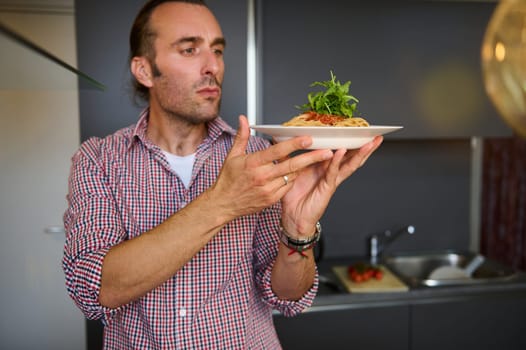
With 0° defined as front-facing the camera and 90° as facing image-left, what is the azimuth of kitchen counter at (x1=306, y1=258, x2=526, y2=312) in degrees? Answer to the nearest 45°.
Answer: approximately 0°

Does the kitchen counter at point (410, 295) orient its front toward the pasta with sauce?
yes
